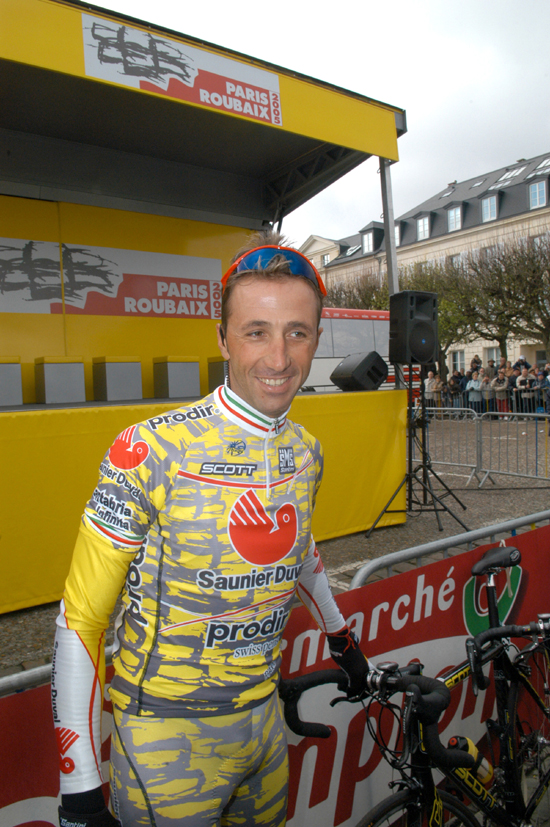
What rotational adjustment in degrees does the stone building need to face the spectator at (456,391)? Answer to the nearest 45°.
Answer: approximately 45° to its left

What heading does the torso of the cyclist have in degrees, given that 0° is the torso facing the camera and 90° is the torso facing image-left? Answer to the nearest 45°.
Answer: approximately 315°

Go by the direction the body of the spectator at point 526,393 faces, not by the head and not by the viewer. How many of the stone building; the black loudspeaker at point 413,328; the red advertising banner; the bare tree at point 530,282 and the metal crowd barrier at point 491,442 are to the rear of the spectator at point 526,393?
2

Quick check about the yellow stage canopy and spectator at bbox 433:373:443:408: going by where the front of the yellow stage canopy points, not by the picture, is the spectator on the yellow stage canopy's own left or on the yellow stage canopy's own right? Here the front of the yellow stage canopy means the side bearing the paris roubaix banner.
on the yellow stage canopy's own left

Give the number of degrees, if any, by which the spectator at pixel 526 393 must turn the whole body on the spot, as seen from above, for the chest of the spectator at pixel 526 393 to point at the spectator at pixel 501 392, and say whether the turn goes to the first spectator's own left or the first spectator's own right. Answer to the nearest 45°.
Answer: approximately 135° to the first spectator's own right

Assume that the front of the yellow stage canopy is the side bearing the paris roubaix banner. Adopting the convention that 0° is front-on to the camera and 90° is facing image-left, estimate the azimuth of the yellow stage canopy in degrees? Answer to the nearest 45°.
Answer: approximately 315°
